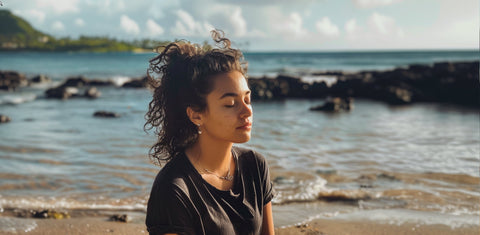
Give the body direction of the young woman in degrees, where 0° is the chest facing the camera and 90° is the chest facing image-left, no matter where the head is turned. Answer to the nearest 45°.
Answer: approximately 315°

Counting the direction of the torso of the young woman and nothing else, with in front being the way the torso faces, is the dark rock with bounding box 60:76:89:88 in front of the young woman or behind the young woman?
behind

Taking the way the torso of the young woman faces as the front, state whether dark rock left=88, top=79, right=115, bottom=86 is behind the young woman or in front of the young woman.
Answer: behind

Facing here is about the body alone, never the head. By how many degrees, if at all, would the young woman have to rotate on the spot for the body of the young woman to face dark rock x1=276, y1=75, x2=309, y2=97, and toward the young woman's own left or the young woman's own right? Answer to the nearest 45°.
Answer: approximately 135° to the young woman's own left

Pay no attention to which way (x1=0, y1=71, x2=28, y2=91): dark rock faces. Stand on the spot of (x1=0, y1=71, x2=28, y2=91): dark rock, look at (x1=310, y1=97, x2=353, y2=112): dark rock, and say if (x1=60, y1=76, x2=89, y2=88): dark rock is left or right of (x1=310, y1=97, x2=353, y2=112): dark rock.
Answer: left
